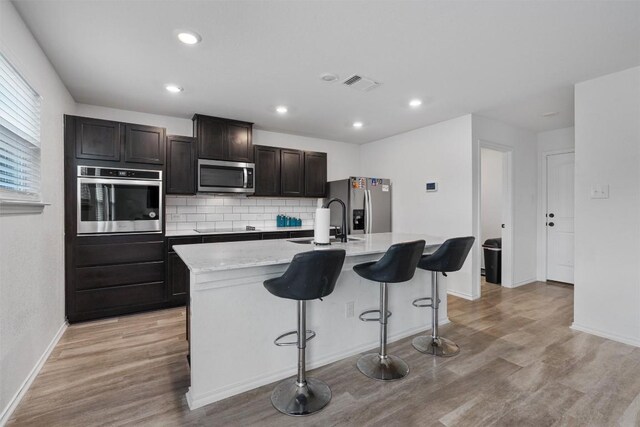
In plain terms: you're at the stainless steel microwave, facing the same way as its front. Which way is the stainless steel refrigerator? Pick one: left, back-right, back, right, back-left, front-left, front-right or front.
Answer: left

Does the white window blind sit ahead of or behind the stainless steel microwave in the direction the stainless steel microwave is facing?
ahead

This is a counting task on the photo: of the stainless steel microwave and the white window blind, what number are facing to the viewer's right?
1

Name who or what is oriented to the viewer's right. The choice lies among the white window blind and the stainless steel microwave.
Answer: the white window blind

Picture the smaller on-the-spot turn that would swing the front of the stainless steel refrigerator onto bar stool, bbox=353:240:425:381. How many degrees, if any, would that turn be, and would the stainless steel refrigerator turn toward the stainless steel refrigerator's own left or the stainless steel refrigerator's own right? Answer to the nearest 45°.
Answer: approximately 45° to the stainless steel refrigerator's own right

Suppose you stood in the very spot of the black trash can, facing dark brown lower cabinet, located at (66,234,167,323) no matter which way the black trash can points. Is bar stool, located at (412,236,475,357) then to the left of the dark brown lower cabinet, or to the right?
left

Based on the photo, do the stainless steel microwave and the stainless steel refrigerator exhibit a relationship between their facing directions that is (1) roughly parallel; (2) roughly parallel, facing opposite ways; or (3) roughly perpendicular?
roughly parallel

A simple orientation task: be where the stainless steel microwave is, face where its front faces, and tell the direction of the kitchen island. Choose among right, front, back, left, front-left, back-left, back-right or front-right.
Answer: front

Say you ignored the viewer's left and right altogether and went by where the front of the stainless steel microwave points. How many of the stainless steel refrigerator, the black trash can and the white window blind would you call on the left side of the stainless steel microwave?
2

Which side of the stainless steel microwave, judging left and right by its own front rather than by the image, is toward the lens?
front

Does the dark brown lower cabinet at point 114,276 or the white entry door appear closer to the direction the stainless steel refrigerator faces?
the white entry door

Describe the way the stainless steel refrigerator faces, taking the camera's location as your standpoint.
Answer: facing the viewer and to the right of the viewer

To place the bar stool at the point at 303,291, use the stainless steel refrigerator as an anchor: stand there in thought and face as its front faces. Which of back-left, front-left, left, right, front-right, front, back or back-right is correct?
front-right

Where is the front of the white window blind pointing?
to the viewer's right
